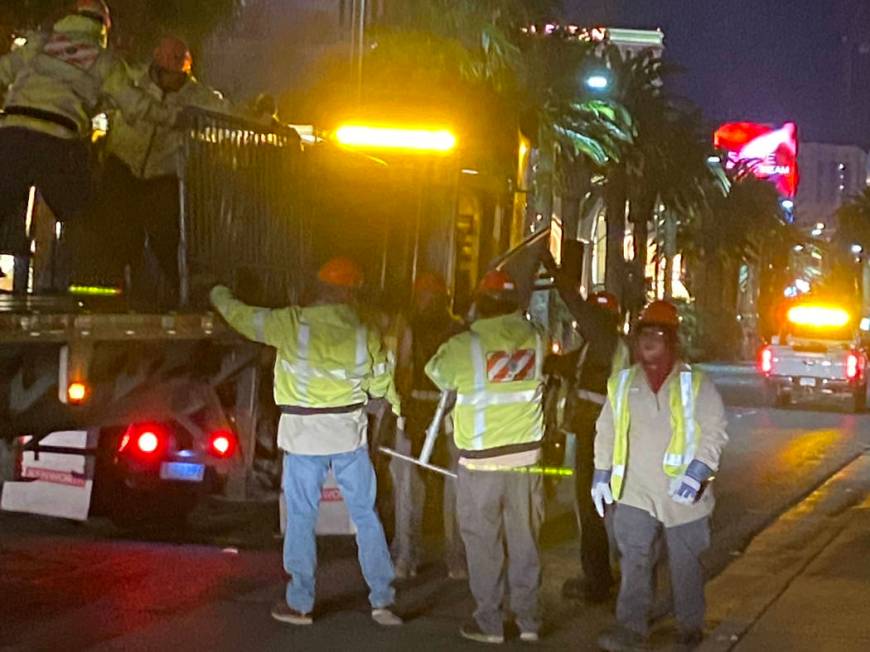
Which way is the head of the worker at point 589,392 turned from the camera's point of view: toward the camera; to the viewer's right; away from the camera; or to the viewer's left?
away from the camera

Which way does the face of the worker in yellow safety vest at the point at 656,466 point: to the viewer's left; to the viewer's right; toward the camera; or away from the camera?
toward the camera

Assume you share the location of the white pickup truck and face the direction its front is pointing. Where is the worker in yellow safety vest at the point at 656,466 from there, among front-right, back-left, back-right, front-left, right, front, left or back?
back

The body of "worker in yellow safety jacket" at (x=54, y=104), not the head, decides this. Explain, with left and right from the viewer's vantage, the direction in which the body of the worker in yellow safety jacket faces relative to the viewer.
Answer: facing away from the viewer and to the right of the viewer

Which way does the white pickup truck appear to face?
away from the camera

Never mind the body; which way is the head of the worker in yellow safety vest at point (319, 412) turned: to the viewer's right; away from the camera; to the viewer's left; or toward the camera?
away from the camera

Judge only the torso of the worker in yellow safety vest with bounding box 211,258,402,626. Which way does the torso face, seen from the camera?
away from the camera

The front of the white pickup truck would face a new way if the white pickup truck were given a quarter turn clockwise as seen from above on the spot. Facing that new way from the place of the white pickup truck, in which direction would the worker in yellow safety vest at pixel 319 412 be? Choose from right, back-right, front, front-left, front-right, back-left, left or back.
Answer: right

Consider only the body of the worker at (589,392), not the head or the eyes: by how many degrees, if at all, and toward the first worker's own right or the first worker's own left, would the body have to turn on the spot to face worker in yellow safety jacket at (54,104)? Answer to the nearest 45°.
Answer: approximately 45° to the first worker's own left

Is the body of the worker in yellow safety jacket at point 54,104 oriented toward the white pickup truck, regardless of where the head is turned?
yes
